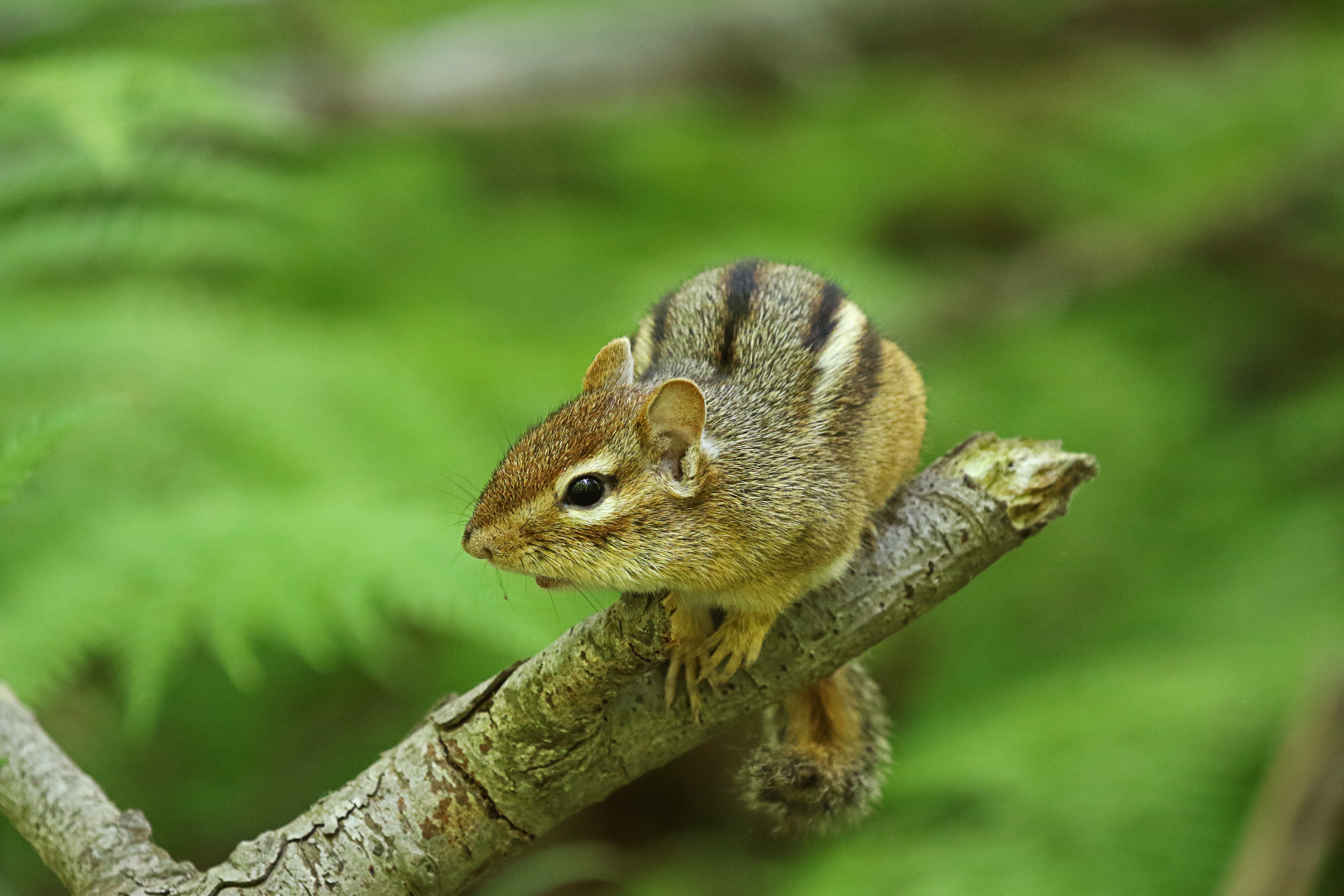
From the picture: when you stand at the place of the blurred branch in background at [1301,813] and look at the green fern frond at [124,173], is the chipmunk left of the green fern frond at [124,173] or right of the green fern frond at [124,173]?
left

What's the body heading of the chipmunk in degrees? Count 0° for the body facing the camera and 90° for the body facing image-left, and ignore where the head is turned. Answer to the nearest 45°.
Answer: approximately 45°

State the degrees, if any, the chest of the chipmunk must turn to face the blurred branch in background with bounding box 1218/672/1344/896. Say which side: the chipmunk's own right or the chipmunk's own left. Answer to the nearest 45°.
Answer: approximately 180°
